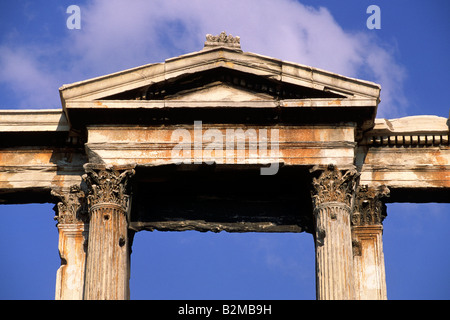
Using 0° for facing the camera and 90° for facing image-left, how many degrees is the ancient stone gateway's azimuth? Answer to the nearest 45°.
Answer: approximately 0°
